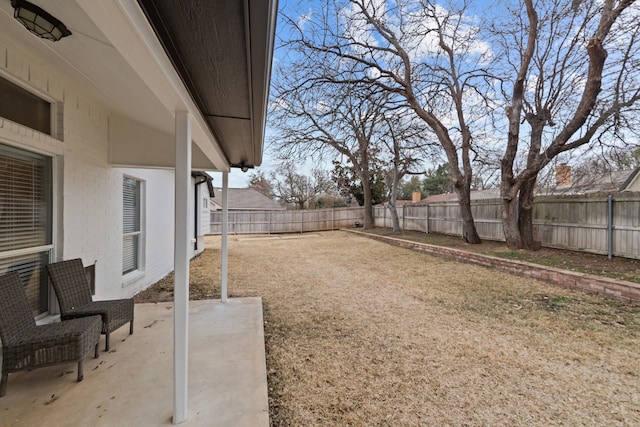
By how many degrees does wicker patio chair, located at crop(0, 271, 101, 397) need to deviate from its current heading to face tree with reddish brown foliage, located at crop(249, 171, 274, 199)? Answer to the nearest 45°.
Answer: approximately 45° to its left

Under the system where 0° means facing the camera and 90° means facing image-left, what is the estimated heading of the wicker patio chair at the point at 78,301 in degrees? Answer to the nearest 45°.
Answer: approximately 315°

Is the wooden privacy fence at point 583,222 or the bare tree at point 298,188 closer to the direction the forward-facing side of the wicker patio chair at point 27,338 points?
the wooden privacy fence

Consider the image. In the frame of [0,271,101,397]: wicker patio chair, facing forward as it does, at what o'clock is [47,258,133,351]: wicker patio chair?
[47,258,133,351]: wicker patio chair is roughly at 10 o'clock from [0,271,101,397]: wicker patio chair.

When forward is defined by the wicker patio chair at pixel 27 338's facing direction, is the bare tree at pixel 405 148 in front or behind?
in front

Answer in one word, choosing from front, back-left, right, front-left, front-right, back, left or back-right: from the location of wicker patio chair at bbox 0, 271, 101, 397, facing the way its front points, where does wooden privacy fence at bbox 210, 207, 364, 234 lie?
front-left

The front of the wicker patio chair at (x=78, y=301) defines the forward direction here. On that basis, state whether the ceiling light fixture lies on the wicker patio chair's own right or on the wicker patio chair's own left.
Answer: on the wicker patio chair's own right

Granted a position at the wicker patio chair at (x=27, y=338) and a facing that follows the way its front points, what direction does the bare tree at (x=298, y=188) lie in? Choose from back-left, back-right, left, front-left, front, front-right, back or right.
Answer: front-left

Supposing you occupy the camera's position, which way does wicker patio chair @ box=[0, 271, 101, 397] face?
facing to the right of the viewer

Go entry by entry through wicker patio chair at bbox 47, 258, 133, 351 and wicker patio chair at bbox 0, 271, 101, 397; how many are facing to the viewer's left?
0
